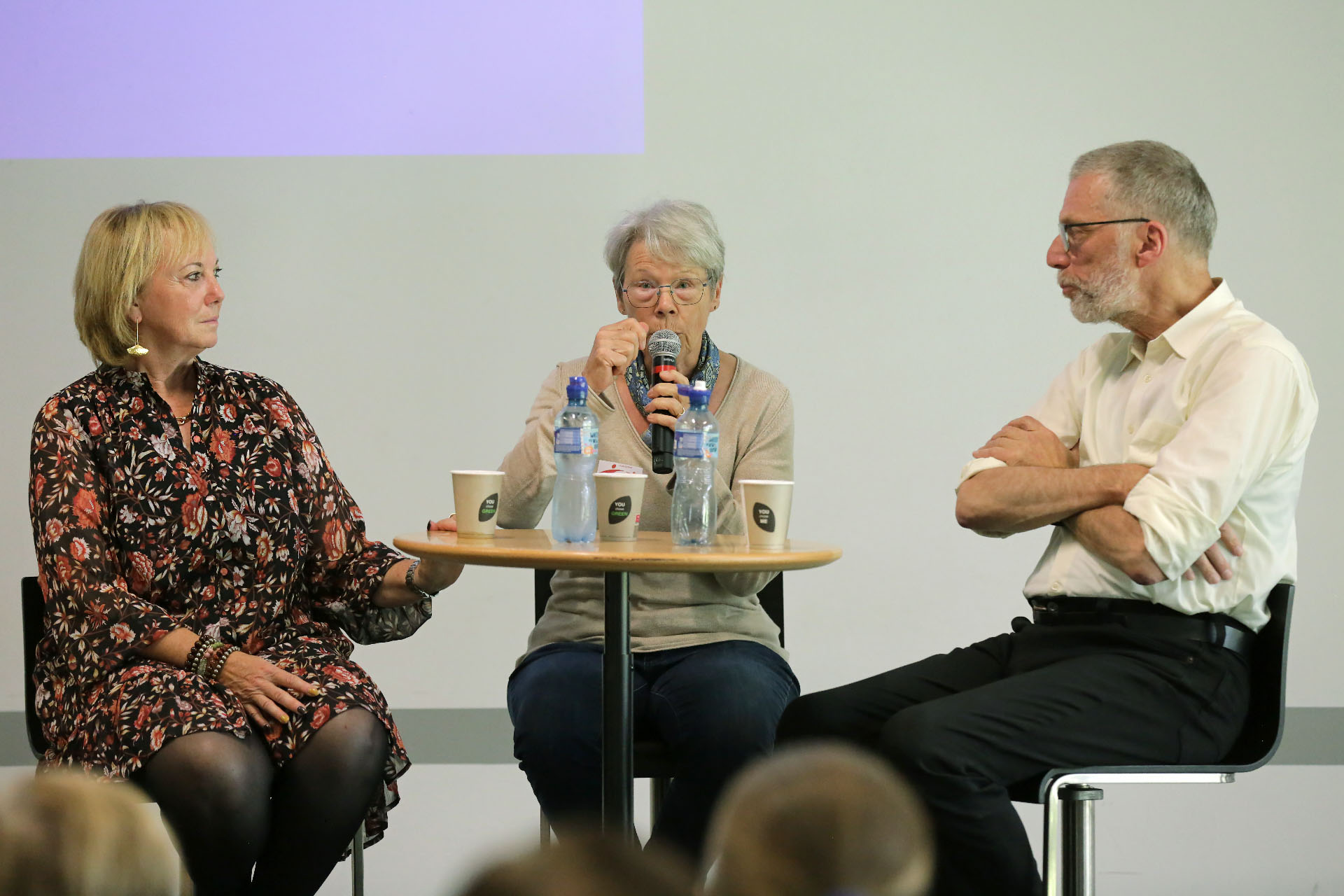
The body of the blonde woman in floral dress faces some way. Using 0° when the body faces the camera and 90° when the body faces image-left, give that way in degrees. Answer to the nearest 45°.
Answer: approximately 315°

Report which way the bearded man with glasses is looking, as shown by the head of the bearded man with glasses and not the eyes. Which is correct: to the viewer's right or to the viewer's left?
to the viewer's left

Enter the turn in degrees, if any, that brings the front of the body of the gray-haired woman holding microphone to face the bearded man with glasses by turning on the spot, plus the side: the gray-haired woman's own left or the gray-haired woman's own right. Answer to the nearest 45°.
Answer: approximately 45° to the gray-haired woman's own left

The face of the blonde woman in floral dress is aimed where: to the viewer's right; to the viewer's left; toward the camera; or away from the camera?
to the viewer's right
